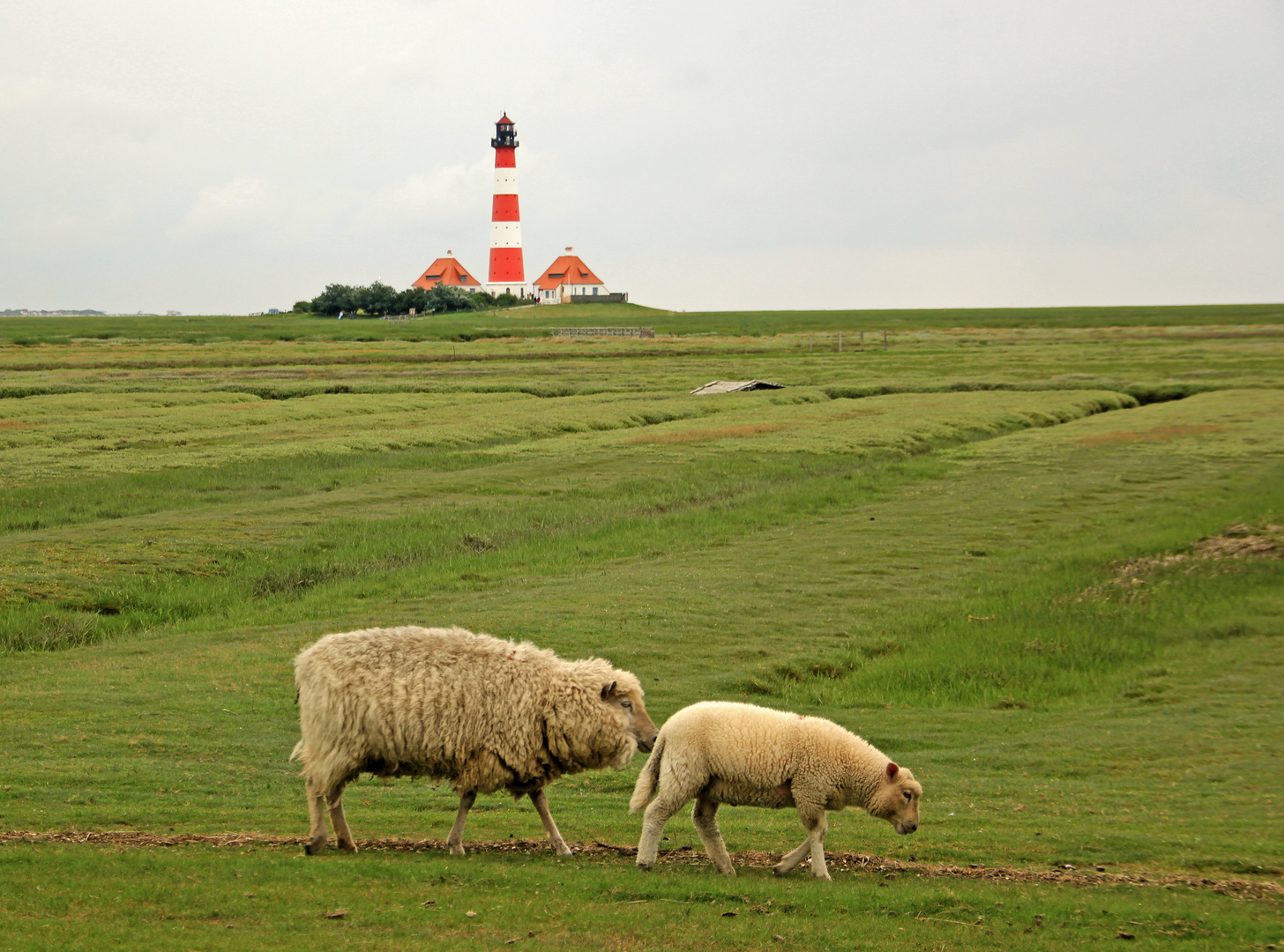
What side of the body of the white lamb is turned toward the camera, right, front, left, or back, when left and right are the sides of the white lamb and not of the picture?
right

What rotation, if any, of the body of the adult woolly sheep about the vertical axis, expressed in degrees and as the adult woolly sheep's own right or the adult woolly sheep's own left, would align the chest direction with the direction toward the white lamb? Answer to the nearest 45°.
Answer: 0° — it already faces it

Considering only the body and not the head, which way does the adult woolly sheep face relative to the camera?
to the viewer's right

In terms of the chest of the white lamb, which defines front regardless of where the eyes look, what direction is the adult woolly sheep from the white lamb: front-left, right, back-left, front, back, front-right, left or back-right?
back

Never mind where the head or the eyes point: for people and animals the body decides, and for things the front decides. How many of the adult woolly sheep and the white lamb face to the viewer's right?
2
